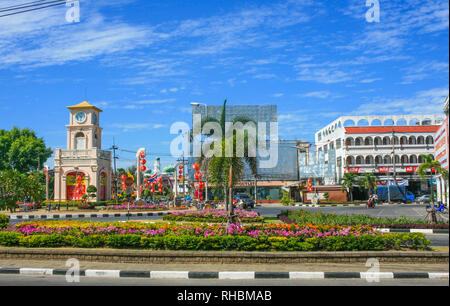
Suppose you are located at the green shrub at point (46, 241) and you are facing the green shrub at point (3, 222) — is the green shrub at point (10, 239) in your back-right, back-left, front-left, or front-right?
front-left

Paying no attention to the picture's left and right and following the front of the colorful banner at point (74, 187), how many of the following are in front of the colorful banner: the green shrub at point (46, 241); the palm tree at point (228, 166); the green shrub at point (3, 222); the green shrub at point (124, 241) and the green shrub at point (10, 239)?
5

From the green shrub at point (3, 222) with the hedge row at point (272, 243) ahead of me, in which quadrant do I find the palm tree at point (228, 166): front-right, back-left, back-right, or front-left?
front-left

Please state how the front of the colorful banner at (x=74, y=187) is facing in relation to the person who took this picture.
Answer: facing the viewer

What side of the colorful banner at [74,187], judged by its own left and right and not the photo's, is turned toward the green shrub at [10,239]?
front

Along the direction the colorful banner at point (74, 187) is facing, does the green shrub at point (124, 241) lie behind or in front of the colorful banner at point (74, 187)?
in front

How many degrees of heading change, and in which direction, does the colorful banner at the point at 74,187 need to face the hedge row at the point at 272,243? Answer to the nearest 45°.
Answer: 0° — it already faces it

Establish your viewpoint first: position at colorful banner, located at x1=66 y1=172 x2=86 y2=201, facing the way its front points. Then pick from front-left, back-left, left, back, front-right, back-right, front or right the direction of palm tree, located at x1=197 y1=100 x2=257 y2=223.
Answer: front

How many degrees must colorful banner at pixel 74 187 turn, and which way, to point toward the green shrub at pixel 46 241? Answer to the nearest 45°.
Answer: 0° — it already faces it
